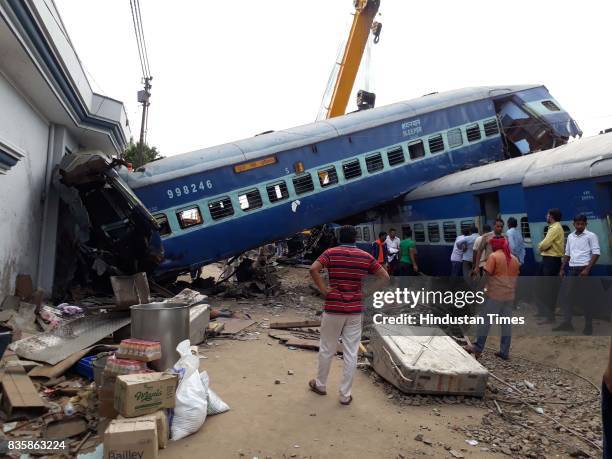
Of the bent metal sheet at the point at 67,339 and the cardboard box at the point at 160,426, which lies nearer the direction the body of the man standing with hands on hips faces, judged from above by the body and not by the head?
the bent metal sheet

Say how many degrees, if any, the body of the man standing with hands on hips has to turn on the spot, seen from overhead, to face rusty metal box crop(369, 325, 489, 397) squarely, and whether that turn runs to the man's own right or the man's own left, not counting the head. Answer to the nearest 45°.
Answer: approximately 45° to the man's own right

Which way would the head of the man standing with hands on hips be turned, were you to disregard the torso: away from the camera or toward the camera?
away from the camera

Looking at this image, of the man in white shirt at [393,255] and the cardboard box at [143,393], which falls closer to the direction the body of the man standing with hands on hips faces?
the man in white shirt

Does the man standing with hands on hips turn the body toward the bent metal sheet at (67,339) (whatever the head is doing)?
no

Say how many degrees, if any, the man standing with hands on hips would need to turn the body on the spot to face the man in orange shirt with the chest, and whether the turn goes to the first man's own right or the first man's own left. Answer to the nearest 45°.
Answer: approximately 45° to the first man's own right

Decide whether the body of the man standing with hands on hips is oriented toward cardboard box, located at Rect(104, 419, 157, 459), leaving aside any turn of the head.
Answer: no

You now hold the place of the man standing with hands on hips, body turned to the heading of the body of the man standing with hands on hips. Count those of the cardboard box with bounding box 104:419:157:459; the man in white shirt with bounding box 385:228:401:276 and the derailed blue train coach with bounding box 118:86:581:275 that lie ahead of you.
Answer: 2

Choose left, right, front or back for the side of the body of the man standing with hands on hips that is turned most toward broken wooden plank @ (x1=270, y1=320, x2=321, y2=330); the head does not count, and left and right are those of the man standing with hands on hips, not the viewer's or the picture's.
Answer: front

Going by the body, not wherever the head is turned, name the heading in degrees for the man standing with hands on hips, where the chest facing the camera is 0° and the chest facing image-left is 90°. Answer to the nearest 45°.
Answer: approximately 180°

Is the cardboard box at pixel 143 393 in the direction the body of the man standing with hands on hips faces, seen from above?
no

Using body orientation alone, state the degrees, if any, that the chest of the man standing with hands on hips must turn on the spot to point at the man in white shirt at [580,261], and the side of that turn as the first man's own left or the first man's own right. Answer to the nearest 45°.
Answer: approximately 45° to the first man's own right

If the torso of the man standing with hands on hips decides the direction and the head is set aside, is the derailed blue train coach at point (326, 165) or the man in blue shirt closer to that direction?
the derailed blue train coach

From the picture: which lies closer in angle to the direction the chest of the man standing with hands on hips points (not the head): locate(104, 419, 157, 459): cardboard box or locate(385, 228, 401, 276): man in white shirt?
the man in white shirt

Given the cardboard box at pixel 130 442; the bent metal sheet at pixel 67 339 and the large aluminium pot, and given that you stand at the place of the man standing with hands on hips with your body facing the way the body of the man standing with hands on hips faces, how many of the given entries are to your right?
0

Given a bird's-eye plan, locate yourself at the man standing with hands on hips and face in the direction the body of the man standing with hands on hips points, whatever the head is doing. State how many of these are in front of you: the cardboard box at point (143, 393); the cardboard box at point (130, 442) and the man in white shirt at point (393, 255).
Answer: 1
